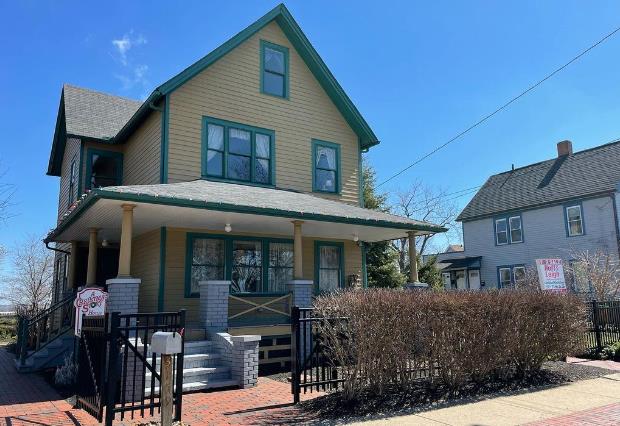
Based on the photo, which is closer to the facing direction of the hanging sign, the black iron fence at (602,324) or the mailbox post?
the mailbox post

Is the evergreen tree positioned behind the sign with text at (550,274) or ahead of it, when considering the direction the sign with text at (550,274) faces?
behind

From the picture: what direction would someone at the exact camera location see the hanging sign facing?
facing the viewer

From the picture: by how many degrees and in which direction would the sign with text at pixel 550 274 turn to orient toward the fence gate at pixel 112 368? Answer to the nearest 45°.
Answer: approximately 45° to its right

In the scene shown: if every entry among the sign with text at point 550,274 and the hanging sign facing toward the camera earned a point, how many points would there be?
2

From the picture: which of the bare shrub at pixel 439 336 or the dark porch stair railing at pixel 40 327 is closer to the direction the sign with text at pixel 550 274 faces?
the bare shrub

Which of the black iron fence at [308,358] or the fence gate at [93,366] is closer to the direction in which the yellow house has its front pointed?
the black iron fence

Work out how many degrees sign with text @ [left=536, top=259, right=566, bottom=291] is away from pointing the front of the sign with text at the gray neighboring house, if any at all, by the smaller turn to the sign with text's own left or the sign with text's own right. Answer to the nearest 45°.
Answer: approximately 180°

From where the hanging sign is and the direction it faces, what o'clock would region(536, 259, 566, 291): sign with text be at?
The sign with text is roughly at 9 o'clock from the hanging sign.

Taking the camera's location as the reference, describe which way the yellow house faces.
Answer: facing the viewer and to the right of the viewer

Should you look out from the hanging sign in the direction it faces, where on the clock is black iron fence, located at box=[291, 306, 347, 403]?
The black iron fence is roughly at 10 o'clock from the hanging sign.

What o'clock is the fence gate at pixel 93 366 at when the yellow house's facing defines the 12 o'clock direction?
The fence gate is roughly at 2 o'clock from the yellow house.

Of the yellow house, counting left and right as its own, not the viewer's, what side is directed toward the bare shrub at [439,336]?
front

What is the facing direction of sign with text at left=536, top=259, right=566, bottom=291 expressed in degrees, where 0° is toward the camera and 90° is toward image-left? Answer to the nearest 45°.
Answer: approximately 0°

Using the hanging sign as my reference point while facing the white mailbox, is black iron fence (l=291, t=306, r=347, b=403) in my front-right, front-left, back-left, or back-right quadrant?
front-left
